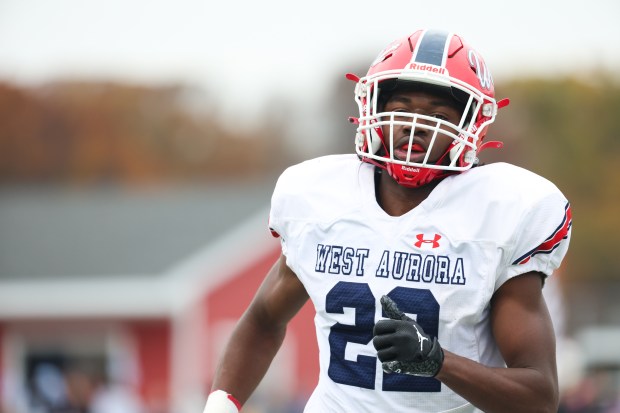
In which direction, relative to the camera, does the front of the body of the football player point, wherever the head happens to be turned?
toward the camera

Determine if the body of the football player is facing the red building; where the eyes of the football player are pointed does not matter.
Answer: no

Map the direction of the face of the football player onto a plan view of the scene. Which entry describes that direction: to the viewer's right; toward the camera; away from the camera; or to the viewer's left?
toward the camera
